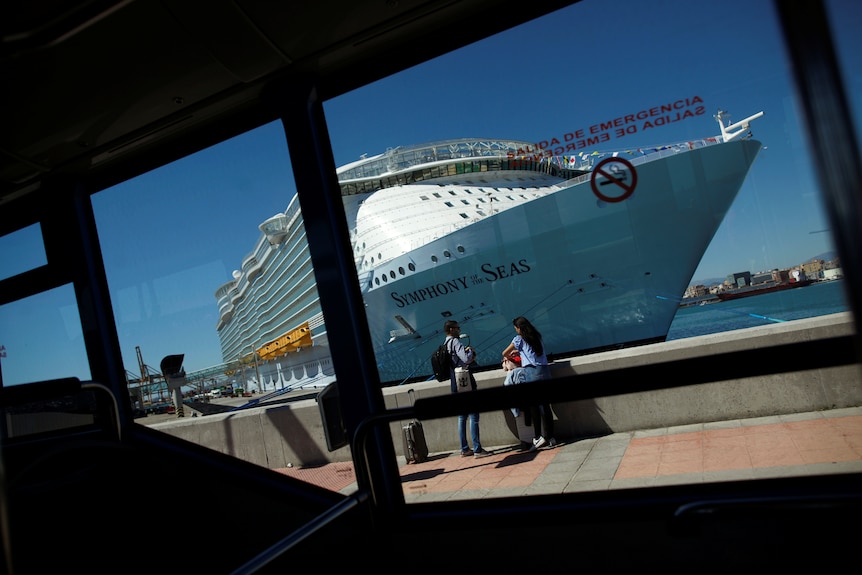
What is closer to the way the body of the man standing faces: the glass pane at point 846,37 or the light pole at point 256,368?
the glass pane

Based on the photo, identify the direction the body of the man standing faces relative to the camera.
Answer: to the viewer's right

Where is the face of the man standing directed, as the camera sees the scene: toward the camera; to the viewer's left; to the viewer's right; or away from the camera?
to the viewer's right

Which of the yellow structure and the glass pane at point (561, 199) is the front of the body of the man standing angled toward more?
the glass pane
